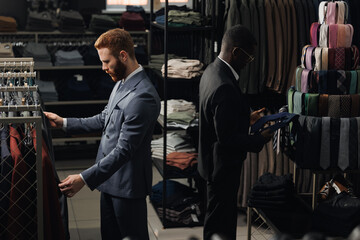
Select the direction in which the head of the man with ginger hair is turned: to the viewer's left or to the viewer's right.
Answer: to the viewer's left

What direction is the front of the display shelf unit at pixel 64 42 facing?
toward the camera

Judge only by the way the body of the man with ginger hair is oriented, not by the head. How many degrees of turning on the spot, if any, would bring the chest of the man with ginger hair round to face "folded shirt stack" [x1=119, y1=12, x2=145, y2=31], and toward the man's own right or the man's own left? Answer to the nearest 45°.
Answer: approximately 90° to the man's own right

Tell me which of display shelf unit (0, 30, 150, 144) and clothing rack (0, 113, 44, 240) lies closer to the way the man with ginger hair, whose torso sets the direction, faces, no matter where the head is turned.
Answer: the clothing rack

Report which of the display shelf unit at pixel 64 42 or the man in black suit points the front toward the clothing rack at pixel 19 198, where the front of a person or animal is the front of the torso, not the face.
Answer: the display shelf unit

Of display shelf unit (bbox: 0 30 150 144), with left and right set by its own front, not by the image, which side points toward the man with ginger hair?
front

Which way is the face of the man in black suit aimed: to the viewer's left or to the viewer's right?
to the viewer's right

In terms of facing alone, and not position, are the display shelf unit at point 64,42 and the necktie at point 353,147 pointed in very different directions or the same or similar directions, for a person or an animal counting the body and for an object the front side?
same or similar directions

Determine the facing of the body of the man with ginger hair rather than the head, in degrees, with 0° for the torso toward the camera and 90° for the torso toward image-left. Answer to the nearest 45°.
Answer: approximately 90°

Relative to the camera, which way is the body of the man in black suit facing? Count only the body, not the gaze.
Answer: to the viewer's right

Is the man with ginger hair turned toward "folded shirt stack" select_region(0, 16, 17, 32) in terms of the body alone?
no

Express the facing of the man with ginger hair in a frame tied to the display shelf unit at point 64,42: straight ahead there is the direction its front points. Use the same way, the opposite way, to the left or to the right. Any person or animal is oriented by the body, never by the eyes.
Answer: to the right

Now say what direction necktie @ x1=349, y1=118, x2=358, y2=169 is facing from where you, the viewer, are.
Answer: facing the viewer

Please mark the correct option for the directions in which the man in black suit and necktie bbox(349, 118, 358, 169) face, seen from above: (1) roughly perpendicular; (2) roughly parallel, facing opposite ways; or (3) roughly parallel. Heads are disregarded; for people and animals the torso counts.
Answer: roughly perpendicular

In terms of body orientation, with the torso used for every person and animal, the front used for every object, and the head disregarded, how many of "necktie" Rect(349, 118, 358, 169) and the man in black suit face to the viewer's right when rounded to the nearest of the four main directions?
1

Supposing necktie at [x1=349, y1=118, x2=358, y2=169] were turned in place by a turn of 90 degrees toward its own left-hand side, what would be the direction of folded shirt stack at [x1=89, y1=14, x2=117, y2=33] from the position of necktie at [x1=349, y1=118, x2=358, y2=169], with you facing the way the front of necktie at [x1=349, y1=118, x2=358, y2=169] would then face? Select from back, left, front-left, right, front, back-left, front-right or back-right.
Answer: back-left
